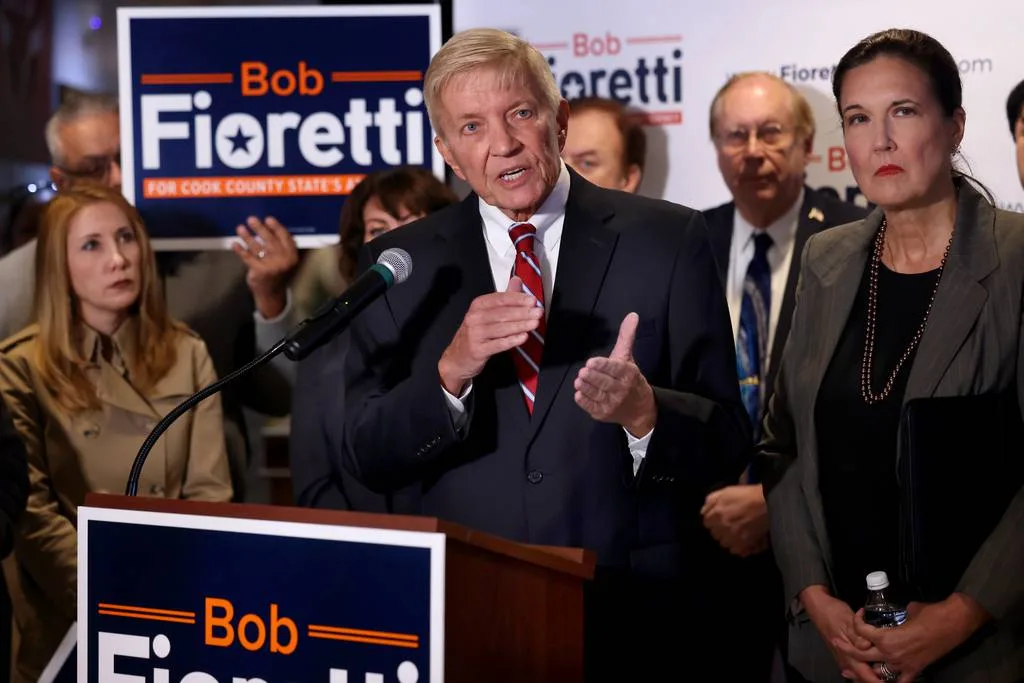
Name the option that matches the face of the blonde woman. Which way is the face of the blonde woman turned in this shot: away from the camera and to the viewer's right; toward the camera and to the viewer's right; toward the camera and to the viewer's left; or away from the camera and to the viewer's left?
toward the camera and to the viewer's right

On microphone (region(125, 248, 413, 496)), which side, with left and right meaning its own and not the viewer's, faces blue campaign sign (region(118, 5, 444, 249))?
left

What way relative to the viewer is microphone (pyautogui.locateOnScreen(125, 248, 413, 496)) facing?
to the viewer's right

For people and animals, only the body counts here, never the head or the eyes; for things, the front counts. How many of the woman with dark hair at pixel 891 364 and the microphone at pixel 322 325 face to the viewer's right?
1

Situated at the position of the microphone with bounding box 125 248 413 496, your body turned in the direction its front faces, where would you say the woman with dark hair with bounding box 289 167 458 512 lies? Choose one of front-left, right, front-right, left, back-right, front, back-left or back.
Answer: left

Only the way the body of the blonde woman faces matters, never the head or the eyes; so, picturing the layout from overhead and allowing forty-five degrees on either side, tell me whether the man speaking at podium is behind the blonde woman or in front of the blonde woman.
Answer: in front

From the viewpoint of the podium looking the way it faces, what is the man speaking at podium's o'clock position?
The man speaking at podium is roughly at 6 o'clock from the podium.

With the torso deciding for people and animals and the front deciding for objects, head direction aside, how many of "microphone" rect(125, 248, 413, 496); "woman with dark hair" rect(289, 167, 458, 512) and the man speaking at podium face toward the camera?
2

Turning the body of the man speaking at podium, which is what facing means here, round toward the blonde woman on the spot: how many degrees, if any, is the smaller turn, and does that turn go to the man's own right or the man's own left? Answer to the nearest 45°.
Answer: approximately 135° to the man's own right

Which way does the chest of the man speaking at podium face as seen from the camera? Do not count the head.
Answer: toward the camera

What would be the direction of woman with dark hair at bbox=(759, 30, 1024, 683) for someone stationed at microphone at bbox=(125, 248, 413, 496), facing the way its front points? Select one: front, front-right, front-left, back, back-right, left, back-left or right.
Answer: front

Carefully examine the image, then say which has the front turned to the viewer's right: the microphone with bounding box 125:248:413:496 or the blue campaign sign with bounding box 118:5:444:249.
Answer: the microphone

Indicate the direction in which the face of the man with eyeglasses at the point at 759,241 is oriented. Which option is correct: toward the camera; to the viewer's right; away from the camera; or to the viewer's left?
toward the camera

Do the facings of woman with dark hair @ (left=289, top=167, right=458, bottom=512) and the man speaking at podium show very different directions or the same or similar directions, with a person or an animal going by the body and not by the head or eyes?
same or similar directions

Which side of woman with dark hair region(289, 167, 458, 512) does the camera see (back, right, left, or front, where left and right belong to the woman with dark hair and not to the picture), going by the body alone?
front
